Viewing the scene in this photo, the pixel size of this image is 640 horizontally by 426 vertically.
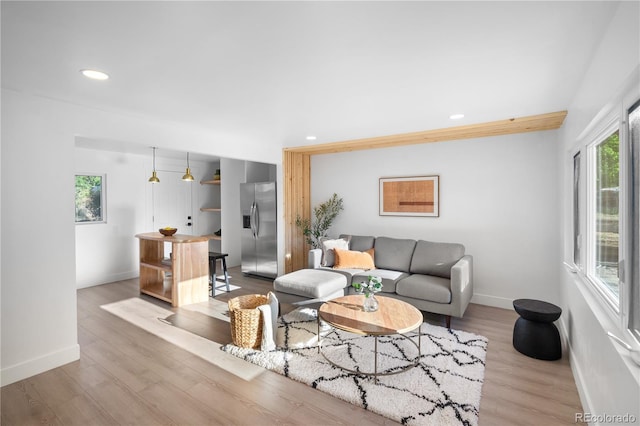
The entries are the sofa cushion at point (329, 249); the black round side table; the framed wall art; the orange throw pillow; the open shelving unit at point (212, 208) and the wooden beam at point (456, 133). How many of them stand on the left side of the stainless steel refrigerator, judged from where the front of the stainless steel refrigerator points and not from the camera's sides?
5

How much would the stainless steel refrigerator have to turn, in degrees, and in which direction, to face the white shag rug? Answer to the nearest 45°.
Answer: approximately 45° to its left

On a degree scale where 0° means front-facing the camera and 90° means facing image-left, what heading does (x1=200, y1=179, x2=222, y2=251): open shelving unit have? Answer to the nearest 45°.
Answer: approximately 45°

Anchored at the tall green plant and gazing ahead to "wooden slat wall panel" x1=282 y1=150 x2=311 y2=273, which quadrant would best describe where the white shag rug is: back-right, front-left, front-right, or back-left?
back-left

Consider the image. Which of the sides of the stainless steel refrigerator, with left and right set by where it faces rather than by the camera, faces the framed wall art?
left

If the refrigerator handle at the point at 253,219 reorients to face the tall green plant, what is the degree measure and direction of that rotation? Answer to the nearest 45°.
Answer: approximately 90° to its left

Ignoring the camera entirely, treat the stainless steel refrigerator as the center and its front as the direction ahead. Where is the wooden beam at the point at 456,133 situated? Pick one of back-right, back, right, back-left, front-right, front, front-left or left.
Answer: left

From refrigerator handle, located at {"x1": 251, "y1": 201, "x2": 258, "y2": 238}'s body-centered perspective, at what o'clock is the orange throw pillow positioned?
The orange throw pillow is roughly at 9 o'clock from the refrigerator handle.

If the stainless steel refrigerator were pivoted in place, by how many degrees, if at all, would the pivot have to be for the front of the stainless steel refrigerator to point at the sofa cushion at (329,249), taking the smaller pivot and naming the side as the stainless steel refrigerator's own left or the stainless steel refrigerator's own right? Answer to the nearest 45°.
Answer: approximately 90° to the stainless steel refrigerator's own left

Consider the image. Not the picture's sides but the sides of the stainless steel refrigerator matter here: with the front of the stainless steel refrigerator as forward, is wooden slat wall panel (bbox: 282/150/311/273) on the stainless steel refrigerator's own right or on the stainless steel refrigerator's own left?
on the stainless steel refrigerator's own left

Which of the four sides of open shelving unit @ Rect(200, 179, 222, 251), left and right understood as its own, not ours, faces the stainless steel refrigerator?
left

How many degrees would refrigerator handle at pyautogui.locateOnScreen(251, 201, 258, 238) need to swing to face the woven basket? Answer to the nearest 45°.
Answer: approximately 45° to its left

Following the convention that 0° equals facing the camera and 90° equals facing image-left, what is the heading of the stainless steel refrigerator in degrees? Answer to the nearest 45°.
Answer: approximately 45°
